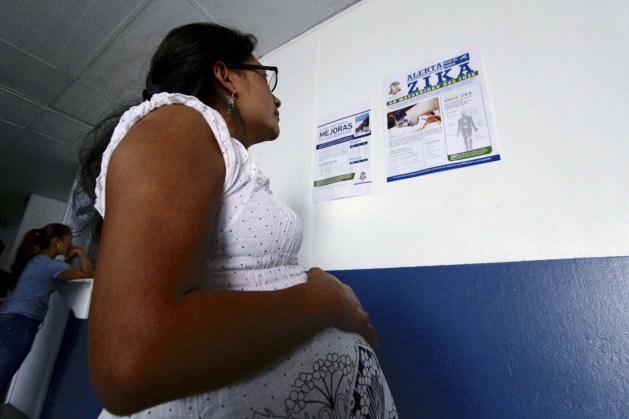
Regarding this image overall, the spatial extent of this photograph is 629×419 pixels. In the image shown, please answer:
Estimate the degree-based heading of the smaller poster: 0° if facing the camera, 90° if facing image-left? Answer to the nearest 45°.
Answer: approximately 45°

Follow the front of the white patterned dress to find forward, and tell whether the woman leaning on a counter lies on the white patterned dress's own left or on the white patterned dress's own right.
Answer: on the white patterned dress's own left

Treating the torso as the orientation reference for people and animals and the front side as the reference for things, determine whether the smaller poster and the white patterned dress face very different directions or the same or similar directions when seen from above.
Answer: very different directions

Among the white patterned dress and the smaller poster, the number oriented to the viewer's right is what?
1

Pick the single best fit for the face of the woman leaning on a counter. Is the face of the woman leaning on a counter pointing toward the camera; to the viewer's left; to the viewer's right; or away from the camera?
to the viewer's right

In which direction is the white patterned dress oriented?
to the viewer's right

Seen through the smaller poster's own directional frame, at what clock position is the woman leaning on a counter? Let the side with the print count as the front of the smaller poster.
The woman leaning on a counter is roughly at 2 o'clock from the smaller poster.
